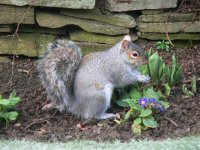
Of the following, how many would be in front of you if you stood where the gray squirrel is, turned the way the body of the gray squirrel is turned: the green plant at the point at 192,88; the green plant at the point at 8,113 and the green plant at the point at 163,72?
2

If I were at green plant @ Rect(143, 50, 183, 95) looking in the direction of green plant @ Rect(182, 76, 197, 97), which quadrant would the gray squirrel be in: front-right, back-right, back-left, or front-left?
back-right

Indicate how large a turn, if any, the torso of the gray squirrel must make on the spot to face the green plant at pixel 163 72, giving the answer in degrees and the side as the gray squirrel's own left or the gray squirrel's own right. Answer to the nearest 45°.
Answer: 0° — it already faces it

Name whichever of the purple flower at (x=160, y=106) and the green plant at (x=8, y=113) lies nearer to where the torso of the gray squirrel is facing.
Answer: the purple flower

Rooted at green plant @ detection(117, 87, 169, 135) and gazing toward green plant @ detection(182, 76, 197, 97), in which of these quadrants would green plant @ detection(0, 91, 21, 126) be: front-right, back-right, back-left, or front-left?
back-left

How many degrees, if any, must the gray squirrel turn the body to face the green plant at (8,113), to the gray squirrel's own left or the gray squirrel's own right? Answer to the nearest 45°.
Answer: approximately 180°

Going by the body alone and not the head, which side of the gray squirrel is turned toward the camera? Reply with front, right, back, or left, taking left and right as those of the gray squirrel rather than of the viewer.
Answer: right
